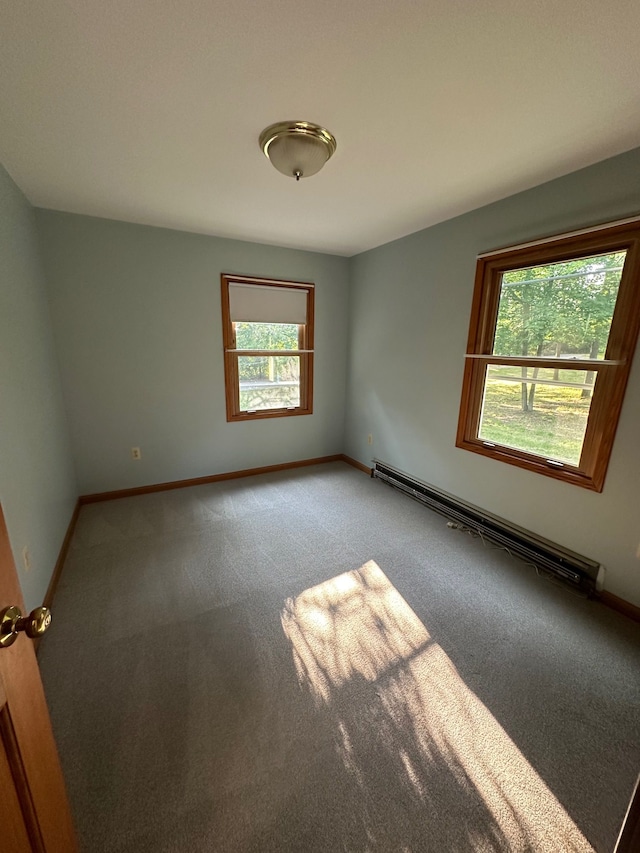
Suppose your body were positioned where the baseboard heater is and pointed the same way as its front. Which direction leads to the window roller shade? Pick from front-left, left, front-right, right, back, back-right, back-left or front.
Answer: front-right

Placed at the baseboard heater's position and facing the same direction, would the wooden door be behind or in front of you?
in front

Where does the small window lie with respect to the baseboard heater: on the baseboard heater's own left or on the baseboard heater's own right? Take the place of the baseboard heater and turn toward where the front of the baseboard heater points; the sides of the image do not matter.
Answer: on the baseboard heater's own right

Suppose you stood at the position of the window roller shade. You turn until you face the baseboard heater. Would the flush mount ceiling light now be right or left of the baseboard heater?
right

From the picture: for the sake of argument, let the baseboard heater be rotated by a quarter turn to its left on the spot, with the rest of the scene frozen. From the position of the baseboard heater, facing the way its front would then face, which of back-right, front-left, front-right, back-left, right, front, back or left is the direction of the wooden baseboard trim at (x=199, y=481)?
back-right

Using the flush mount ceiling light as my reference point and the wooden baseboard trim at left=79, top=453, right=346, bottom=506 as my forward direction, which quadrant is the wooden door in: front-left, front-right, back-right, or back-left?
back-left

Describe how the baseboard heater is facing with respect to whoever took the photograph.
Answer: facing the viewer and to the left of the viewer
